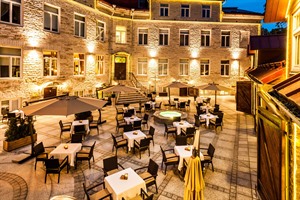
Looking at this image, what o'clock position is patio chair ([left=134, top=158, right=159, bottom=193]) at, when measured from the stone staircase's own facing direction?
The patio chair is roughly at 12 o'clock from the stone staircase.

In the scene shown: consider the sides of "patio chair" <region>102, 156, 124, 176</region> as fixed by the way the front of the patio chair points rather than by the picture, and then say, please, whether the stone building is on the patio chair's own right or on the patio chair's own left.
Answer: on the patio chair's own left

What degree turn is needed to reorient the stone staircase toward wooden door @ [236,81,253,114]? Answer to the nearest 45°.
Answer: approximately 45° to its left
